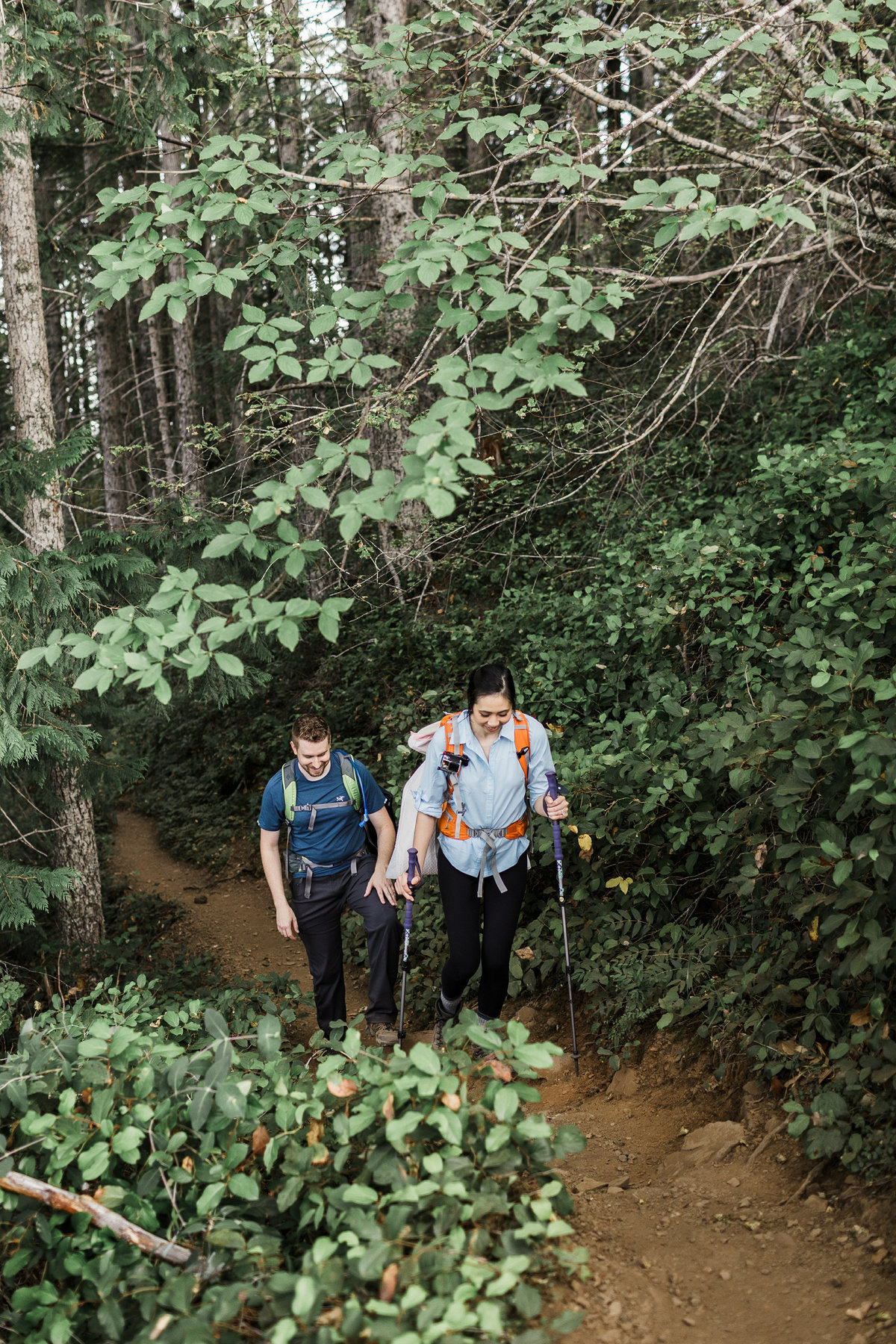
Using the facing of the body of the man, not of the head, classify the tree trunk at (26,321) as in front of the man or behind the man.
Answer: behind

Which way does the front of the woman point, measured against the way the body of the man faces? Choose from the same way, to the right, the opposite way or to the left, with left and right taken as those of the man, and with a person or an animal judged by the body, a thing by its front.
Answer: the same way

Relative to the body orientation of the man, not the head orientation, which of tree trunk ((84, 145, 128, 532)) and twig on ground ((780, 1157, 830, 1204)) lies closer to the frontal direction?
the twig on ground

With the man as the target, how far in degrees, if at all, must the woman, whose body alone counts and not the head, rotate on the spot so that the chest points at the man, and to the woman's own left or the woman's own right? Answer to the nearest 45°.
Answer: approximately 135° to the woman's own right

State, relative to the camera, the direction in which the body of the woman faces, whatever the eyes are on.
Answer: toward the camera

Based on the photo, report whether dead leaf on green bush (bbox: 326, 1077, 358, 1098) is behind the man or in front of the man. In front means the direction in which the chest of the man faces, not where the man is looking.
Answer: in front

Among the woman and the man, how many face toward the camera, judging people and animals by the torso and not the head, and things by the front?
2

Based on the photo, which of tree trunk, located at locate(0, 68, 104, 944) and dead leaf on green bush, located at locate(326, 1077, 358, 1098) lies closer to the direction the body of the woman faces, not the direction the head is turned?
the dead leaf on green bush

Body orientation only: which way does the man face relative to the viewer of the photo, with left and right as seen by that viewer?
facing the viewer

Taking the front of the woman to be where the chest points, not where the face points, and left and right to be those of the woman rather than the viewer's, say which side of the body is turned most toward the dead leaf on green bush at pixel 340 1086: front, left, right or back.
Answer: front

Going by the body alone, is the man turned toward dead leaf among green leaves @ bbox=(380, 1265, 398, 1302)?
yes

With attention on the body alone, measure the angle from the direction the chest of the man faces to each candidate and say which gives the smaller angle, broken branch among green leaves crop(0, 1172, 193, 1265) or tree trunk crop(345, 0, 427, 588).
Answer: the broken branch among green leaves

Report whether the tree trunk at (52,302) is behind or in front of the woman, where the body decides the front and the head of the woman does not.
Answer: behind

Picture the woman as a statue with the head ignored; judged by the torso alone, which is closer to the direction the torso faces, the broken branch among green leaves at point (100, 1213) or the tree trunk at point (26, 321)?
the broken branch among green leaves

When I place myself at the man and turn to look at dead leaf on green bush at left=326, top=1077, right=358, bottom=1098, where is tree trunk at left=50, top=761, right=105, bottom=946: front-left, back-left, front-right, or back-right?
back-right
